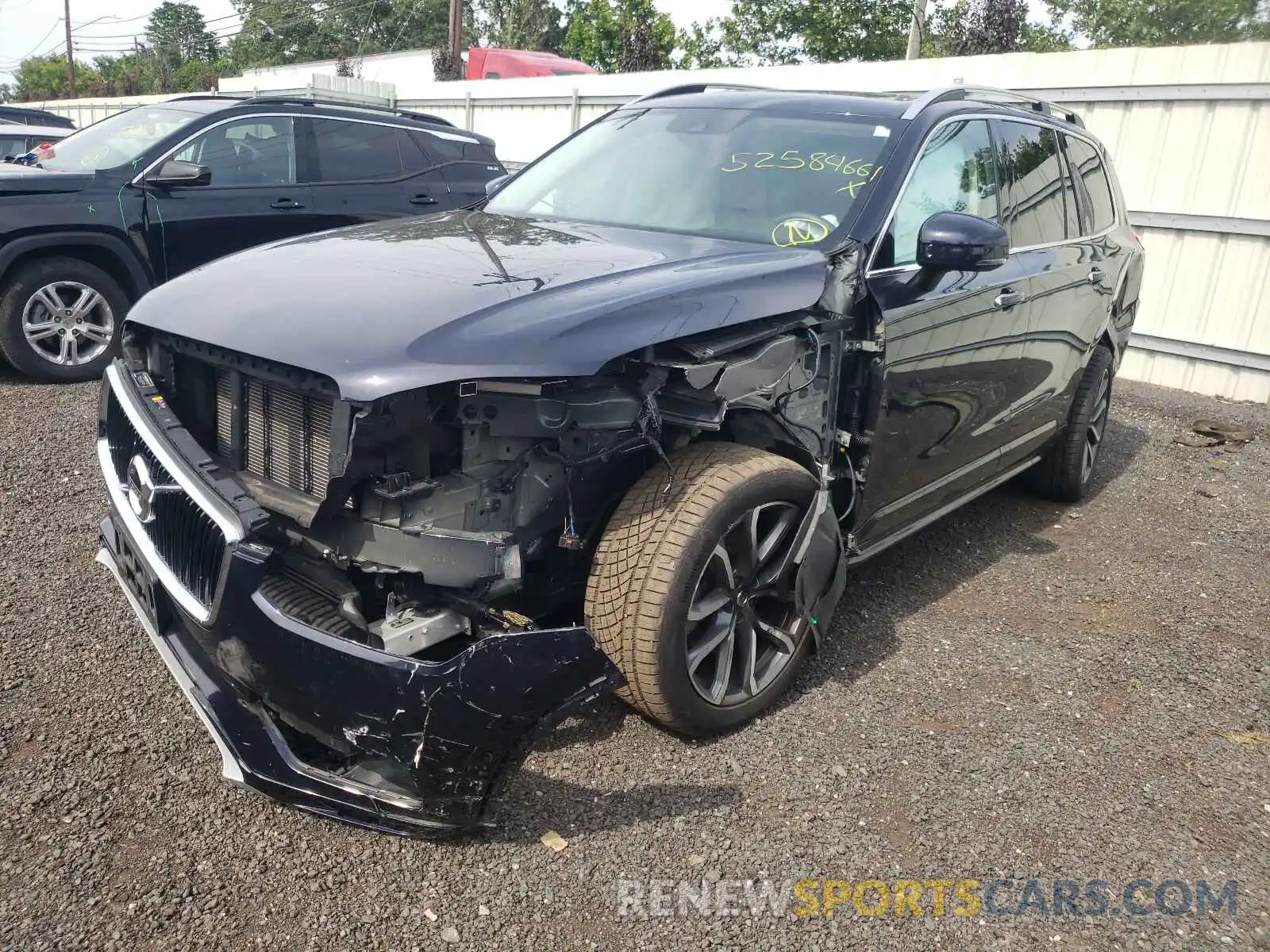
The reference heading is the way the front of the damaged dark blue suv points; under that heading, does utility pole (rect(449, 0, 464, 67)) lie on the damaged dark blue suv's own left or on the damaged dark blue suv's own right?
on the damaged dark blue suv's own right

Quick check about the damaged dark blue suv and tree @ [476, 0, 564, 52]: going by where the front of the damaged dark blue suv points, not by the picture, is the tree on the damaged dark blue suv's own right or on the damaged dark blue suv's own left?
on the damaged dark blue suv's own right

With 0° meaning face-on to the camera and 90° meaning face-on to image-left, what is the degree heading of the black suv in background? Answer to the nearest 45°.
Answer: approximately 45°

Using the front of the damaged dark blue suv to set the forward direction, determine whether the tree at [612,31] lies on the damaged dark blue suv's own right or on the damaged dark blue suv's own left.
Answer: on the damaged dark blue suv's own right

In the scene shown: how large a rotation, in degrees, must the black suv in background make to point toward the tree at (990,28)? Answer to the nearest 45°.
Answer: approximately 180°

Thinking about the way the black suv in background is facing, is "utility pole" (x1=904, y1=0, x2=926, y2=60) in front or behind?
behind

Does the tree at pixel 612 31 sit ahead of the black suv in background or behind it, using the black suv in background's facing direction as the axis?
behind

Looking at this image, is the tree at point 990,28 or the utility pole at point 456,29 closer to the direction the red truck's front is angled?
the tree
